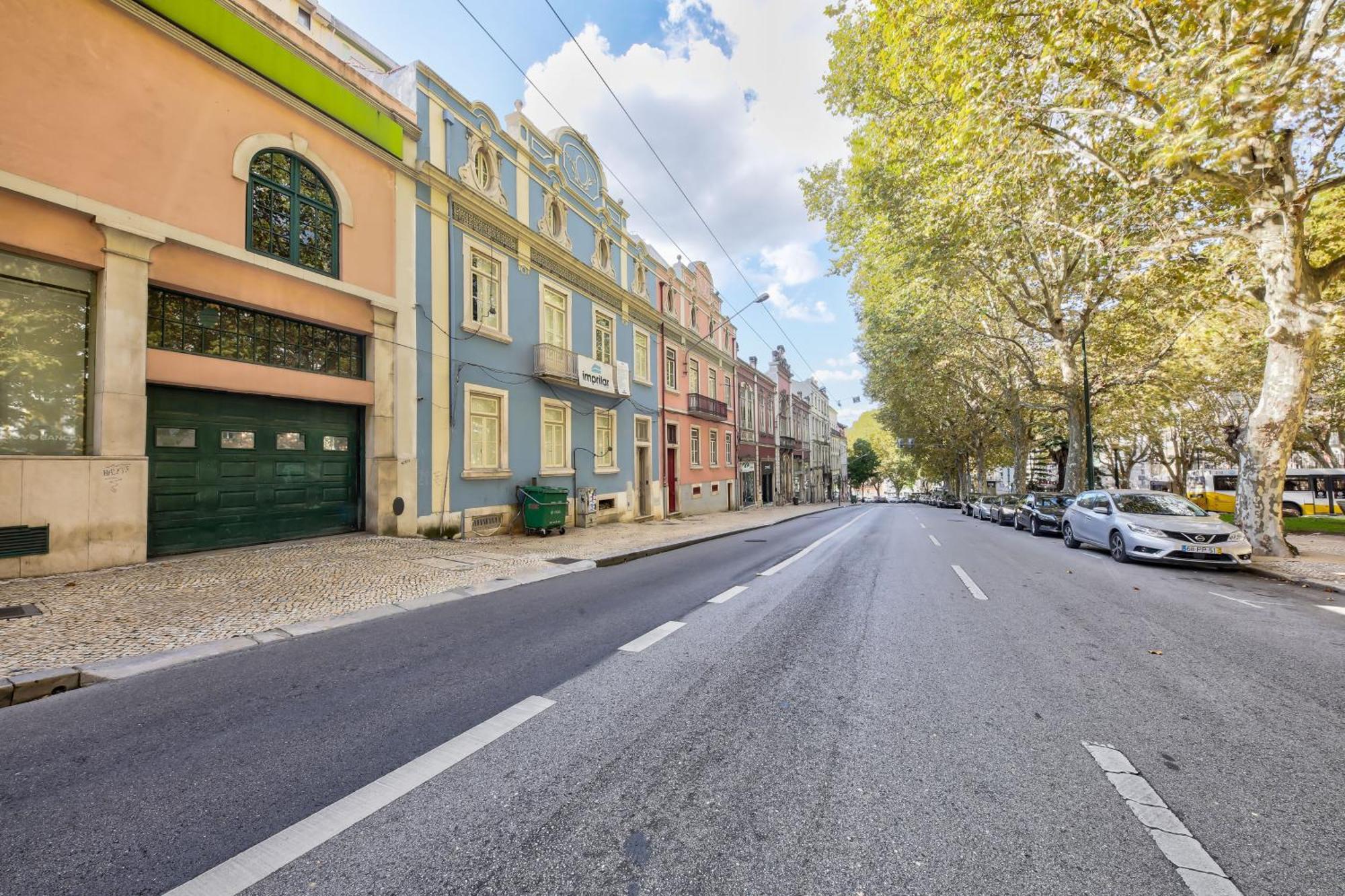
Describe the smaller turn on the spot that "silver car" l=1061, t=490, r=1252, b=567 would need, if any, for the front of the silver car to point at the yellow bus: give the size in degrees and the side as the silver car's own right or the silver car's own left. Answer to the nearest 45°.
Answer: approximately 135° to the silver car's own left

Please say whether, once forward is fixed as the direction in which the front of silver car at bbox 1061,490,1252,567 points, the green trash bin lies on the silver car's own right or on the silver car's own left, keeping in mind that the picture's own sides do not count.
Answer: on the silver car's own right

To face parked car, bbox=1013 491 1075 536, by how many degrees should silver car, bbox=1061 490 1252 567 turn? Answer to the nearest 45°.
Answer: approximately 135° to its left

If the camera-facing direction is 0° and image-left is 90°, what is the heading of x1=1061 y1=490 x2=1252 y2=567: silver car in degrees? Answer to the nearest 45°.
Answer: approximately 315°

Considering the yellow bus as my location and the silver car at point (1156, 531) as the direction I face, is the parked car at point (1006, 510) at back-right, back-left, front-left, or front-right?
front-right

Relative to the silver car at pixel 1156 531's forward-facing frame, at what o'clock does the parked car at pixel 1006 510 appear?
The parked car is roughly at 7 o'clock from the silver car.
